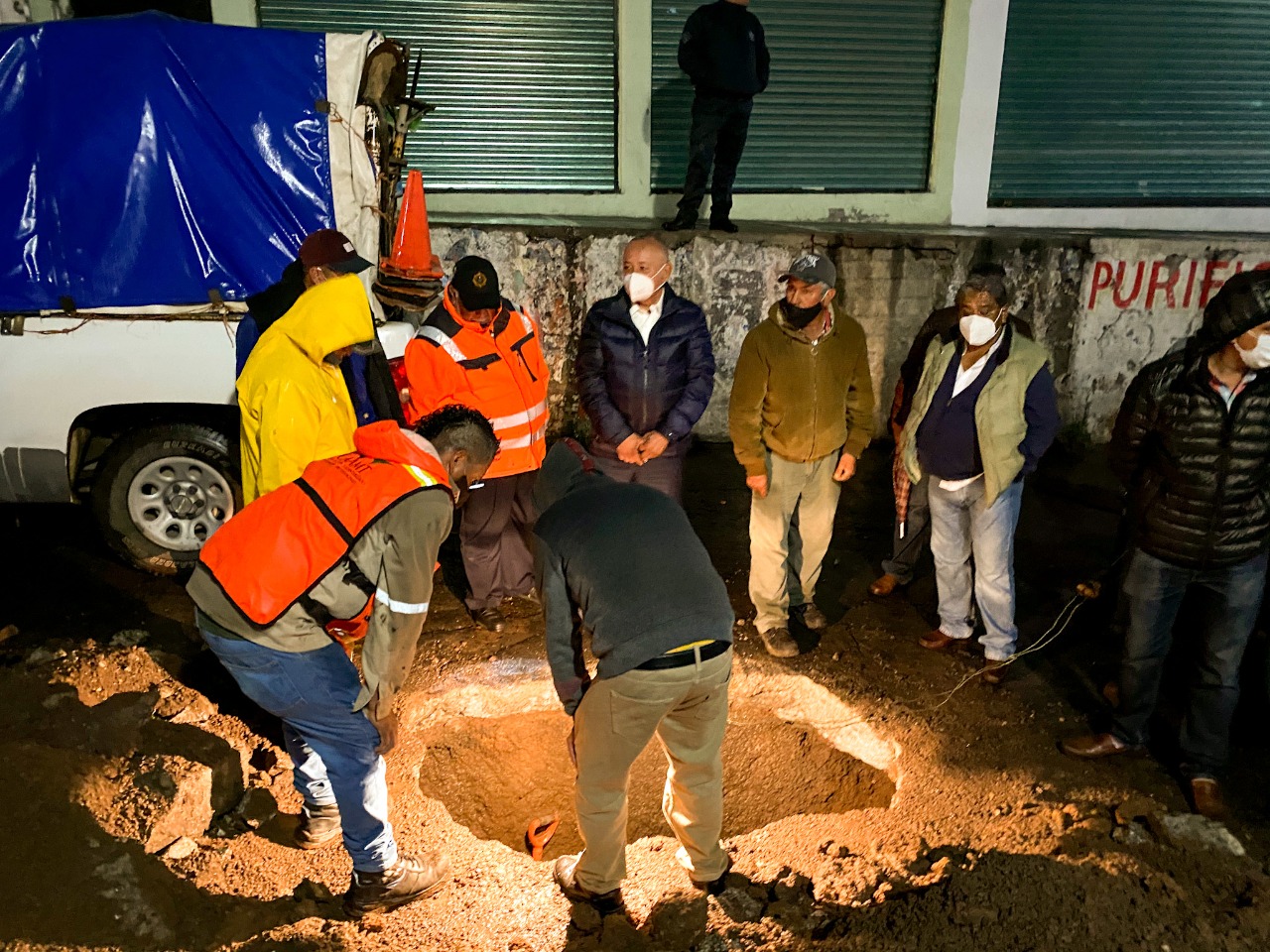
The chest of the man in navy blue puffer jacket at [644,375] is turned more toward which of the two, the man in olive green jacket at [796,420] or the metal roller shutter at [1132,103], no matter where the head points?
the man in olive green jacket

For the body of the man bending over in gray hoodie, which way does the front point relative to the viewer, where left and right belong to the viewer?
facing away from the viewer and to the left of the viewer

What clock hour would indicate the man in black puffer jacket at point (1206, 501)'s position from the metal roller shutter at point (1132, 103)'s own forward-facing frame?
The man in black puffer jacket is roughly at 12 o'clock from the metal roller shutter.

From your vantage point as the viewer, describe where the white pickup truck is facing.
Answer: facing to the left of the viewer

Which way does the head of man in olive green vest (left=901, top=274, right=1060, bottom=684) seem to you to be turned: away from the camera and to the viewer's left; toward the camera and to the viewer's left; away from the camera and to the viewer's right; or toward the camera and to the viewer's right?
toward the camera and to the viewer's left

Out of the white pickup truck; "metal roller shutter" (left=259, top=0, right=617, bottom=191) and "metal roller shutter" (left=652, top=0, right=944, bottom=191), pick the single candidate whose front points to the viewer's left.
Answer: the white pickup truck

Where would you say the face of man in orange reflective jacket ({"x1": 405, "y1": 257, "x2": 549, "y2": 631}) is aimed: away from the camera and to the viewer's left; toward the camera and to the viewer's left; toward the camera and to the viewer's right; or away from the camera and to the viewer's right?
toward the camera and to the viewer's right

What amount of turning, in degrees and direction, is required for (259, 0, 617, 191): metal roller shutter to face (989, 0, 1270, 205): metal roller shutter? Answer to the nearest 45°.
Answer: approximately 90° to its left

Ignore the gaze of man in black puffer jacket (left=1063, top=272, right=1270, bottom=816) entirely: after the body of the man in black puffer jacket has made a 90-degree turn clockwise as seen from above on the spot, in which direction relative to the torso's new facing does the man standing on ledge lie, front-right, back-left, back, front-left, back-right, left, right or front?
front-right

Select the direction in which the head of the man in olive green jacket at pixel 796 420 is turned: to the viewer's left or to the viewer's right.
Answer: to the viewer's left

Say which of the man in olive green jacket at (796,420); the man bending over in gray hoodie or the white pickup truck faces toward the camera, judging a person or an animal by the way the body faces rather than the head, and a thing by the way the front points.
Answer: the man in olive green jacket

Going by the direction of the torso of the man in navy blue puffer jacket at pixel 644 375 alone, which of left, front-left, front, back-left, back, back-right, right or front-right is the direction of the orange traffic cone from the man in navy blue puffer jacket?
back-right
